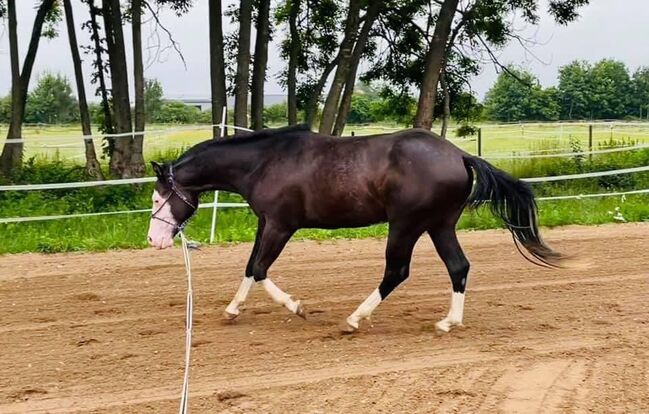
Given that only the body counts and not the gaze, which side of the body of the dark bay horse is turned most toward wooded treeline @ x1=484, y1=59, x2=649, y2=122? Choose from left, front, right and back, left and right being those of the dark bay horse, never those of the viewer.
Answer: right

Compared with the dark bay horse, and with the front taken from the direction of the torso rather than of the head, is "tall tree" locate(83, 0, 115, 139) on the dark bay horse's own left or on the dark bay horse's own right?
on the dark bay horse's own right

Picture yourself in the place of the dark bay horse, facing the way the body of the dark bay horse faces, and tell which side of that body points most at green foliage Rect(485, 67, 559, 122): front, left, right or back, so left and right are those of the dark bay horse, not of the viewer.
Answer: right

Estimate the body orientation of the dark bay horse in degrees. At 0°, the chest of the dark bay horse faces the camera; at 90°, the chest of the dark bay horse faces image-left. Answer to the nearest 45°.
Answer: approximately 90°

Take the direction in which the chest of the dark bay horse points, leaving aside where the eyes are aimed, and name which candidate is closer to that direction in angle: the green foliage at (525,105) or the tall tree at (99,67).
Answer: the tall tree

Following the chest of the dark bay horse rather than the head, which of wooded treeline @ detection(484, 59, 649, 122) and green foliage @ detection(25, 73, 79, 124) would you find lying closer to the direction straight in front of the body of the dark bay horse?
the green foliage
